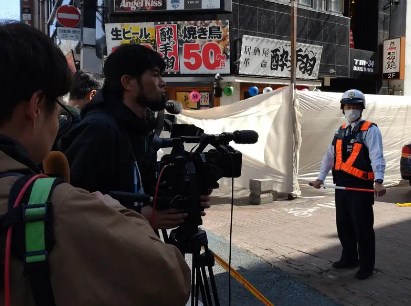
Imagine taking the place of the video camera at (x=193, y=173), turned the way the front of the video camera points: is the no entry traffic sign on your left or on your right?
on your left

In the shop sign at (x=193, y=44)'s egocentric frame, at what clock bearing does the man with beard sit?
The man with beard is roughly at 12 o'clock from the shop sign.

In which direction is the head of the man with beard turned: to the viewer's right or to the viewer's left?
to the viewer's right

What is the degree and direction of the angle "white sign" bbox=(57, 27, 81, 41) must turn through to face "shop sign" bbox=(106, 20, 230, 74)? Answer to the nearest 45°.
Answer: approximately 45° to its left

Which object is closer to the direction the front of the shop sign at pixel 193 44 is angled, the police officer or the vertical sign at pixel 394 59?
the police officer

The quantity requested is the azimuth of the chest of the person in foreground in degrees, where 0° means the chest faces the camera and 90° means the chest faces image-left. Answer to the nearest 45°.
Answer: approximately 225°

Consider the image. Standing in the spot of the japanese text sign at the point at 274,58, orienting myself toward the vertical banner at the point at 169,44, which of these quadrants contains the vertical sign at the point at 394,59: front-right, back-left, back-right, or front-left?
back-right

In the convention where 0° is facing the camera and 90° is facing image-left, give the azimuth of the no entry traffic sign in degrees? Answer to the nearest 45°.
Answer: approximately 0°

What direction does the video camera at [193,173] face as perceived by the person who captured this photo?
facing to the right of the viewer

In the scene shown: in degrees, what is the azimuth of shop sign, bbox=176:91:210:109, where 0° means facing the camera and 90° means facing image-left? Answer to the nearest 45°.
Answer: approximately 0°
